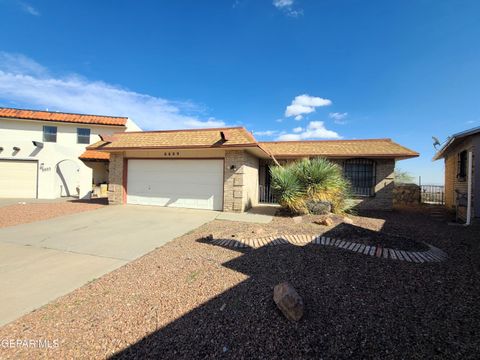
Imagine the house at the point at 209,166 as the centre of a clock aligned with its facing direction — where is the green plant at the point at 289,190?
The green plant is roughly at 10 o'clock from the house.

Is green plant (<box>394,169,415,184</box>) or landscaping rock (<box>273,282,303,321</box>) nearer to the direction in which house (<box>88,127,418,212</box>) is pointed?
the landscaping rock

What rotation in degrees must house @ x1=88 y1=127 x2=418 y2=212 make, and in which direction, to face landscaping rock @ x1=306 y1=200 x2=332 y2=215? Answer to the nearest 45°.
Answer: approximately 45° to its left

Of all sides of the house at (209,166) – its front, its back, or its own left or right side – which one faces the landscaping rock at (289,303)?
front

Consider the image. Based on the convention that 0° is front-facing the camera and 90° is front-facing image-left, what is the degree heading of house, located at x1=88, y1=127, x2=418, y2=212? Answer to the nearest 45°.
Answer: approximately 0°

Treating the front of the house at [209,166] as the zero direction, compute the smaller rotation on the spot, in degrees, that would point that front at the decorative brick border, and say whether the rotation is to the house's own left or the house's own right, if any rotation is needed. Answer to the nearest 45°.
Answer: approximately 45° to the house's own left

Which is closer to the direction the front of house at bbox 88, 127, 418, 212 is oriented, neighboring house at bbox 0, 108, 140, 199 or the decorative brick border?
the decorative brick border

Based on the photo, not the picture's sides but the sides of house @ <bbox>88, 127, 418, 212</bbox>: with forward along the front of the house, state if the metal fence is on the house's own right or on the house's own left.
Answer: on the house's own left

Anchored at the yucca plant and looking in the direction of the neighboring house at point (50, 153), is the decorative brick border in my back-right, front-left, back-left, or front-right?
back-left

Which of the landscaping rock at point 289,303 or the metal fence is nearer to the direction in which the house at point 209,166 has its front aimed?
the landscaping rock

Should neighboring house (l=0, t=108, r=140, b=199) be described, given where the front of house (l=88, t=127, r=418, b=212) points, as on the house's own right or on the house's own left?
on the house's own right

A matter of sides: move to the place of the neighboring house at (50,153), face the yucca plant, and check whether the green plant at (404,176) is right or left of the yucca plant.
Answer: left

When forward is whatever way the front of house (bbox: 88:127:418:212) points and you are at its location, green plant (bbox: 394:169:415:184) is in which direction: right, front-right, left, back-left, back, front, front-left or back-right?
back-left
